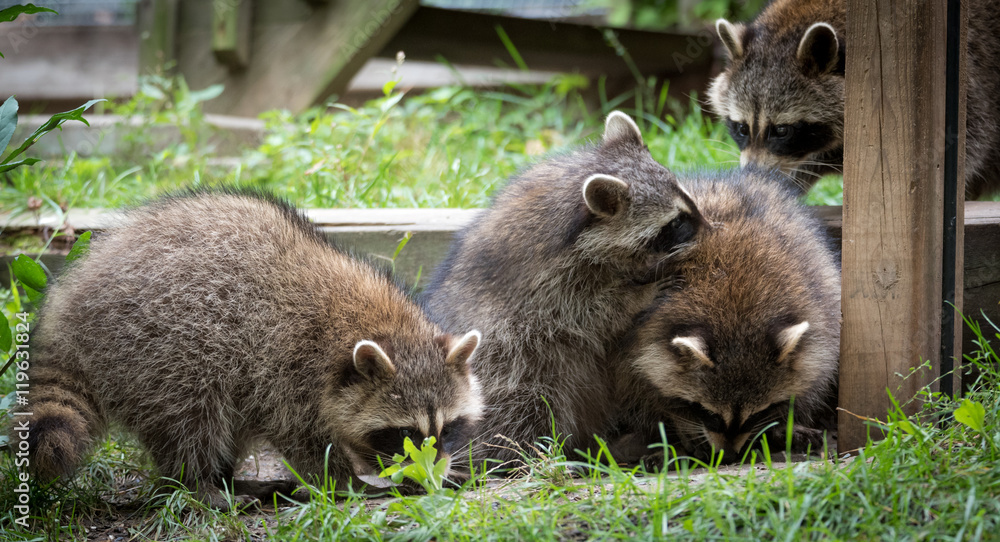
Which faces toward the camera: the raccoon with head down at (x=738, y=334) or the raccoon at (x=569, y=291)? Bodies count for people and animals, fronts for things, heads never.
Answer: the raccoon with head down

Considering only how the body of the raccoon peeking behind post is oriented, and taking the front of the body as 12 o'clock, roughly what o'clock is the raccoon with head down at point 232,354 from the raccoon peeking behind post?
The raccoon with head down is roughly at 12 o'clock from the raccoon peeking behind post.

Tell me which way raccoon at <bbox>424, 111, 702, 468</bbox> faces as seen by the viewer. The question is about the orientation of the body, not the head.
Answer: to the viewer's right

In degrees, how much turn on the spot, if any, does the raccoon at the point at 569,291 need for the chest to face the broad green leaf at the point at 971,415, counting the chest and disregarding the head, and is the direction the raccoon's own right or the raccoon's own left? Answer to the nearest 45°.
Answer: approximately 45° to the raccoon's own right

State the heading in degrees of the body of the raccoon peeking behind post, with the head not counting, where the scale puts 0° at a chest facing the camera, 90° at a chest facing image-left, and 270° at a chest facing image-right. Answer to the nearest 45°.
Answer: approximately 45°

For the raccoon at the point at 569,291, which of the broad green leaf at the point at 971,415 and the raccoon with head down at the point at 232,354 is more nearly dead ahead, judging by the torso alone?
the broad green leaf

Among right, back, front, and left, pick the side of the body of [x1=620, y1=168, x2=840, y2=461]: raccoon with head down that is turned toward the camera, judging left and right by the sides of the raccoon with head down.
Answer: front

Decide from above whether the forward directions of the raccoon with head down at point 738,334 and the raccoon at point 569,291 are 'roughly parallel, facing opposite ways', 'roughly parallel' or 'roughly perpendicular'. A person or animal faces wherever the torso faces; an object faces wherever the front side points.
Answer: roughly perpendicular

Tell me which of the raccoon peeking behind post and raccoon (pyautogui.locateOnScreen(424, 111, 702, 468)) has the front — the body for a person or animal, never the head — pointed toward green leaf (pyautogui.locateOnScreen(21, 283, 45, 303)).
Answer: the raccoon peeking behind post

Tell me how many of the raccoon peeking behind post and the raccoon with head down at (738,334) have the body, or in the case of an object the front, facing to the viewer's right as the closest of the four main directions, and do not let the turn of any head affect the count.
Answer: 0

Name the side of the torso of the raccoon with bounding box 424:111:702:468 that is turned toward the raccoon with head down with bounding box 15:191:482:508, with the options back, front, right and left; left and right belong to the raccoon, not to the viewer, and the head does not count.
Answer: back

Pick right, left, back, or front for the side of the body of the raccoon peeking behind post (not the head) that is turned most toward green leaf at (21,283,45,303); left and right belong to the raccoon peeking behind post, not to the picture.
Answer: front

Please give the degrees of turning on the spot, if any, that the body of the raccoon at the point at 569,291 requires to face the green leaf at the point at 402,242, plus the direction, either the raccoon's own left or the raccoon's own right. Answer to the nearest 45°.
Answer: approximately 135° to the raccoon's own left

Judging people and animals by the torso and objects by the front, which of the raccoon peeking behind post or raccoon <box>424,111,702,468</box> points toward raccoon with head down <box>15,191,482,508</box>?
the raccoon peeking behind post
